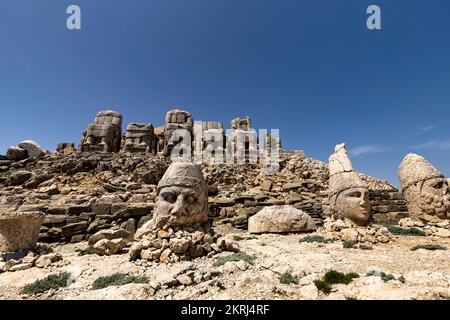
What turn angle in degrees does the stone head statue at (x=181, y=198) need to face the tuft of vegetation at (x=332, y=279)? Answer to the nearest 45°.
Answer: approximately 90° to its left

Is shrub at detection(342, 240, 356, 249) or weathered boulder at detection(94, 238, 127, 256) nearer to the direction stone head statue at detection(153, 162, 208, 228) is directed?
the weathered boulder

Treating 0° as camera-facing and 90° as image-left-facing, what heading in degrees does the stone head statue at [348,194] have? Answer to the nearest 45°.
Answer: approximately 315°

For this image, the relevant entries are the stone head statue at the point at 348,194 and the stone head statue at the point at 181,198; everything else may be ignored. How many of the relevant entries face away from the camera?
0

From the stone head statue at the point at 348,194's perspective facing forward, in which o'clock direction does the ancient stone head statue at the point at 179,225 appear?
The ancient stone head statue is roughly at 3 o'clock from the stone head statue.

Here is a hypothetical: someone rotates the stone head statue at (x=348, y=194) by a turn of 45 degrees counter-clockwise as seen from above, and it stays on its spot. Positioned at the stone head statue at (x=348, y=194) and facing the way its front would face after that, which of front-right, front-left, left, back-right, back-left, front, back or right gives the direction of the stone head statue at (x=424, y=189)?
front-left

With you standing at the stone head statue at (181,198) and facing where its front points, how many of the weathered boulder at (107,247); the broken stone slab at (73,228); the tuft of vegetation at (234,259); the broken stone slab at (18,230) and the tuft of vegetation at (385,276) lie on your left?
2

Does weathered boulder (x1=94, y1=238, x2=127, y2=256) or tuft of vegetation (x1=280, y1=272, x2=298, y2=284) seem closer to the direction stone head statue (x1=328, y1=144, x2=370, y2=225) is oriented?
the tuft of vegetation

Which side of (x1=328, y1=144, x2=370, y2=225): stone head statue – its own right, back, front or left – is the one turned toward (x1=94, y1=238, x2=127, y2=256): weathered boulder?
right

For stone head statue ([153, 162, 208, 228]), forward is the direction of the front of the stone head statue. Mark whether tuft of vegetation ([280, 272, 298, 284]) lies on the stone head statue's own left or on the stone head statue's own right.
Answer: on the stone head statue's own left

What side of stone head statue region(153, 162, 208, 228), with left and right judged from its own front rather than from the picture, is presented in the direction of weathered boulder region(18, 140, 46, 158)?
right

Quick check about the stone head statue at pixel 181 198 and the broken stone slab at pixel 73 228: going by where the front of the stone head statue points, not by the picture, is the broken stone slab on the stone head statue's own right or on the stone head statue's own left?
on the stone head statue's own right

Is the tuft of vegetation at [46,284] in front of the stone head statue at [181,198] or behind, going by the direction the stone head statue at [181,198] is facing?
in front

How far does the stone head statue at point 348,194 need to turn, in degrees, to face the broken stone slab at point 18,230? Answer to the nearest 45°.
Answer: approximately 90° to its right
